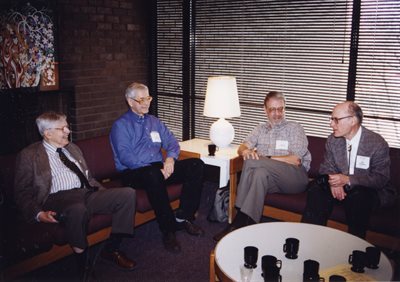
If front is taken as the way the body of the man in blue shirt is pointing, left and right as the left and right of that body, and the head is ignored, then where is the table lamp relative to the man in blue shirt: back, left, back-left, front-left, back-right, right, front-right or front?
left

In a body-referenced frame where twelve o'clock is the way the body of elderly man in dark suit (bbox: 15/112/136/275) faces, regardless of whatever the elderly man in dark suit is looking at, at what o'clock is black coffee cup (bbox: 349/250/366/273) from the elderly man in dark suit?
The black coffee cup is roughly at 12 o'clock from the elderly man in dark suit.

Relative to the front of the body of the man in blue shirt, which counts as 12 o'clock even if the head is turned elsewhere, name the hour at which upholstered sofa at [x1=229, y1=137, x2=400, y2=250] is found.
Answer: The upholstered sofa is roughly at 11 o'clock from the man in blue shirt.

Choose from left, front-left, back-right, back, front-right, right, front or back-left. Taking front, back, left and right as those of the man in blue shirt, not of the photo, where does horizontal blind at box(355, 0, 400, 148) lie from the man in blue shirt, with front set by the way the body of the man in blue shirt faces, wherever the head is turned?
front-left

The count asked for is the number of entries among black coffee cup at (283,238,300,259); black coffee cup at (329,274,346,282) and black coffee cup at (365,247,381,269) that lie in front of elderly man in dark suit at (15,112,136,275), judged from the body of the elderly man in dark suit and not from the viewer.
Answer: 3

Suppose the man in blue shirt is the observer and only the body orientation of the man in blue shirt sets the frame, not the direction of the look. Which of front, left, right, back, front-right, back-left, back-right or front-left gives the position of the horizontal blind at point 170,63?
back-left
